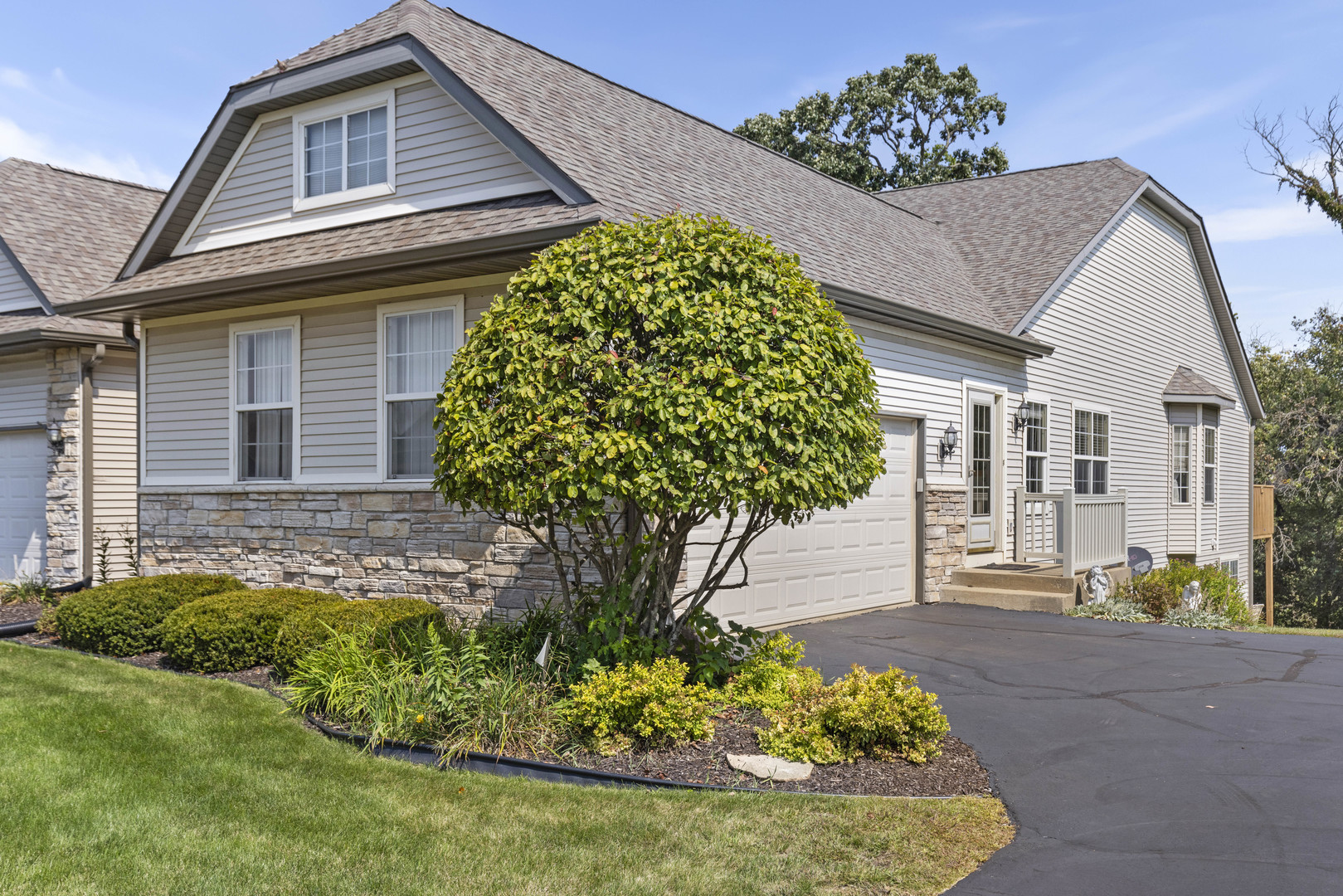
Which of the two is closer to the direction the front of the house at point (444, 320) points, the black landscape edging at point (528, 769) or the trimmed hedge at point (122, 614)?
the black landscape edging

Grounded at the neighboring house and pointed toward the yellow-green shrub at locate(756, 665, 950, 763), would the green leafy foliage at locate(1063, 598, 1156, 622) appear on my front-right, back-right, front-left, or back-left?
front-left

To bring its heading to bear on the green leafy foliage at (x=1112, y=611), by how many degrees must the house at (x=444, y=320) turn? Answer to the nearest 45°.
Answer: approximately 45° to its left

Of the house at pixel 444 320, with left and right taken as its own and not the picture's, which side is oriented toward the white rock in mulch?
front

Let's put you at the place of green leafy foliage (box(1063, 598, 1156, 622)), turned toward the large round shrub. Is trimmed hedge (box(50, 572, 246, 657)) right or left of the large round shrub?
right

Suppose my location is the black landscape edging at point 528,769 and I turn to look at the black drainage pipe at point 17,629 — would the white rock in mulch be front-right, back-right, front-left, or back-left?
back-right

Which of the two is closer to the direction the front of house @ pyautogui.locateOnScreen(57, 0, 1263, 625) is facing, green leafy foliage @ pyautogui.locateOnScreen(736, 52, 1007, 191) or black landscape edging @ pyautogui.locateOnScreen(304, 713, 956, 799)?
the black landscape edging

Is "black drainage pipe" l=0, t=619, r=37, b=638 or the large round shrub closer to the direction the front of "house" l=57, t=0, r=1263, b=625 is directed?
the large round shrub

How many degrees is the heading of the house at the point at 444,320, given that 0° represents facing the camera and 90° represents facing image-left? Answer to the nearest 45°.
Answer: approximately 315°

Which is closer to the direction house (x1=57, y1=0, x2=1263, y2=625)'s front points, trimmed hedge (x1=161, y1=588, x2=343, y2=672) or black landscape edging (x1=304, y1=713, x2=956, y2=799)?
the black landscape edging

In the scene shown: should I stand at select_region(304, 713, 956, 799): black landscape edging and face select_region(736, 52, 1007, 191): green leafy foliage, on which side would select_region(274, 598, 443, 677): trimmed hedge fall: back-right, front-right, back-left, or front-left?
front-left

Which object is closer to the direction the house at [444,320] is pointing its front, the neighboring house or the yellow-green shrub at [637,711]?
the yellow-green shrub

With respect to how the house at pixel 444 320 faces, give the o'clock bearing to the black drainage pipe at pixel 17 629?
The black drainage pipe is roughly at 4 o'clock from the house.
